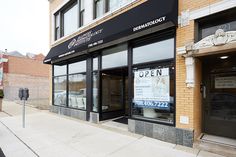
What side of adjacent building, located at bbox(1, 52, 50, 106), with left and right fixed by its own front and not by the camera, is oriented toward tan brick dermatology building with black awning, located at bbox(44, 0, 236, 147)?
left

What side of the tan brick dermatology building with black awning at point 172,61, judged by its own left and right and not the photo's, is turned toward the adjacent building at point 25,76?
right

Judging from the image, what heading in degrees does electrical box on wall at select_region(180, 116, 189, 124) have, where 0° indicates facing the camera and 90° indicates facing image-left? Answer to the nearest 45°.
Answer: approximately 0°
